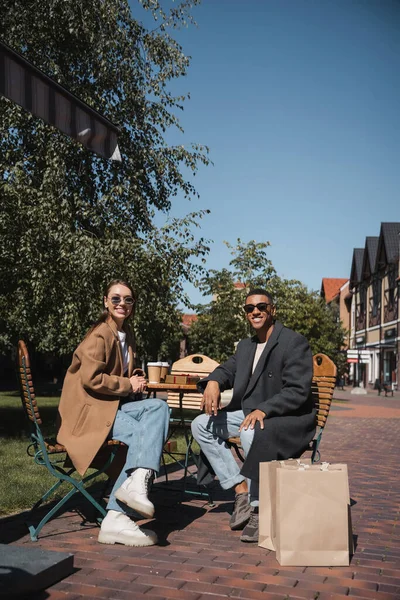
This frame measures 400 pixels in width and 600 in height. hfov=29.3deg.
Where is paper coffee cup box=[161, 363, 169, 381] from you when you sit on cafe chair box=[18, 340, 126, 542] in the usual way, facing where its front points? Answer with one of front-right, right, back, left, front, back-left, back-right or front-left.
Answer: front-left

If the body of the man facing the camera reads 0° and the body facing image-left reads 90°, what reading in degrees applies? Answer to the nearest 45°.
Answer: approximately 45°

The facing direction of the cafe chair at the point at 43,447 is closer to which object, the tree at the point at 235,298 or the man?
the man

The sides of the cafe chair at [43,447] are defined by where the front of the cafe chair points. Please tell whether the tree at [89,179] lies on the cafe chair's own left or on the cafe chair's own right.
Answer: on the cafe chair's own left

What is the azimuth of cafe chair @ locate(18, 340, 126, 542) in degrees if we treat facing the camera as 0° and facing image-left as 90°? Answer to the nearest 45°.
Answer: approximately 270°

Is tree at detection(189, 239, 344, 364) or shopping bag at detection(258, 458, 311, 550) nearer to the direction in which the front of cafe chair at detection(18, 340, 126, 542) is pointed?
the shopping bag

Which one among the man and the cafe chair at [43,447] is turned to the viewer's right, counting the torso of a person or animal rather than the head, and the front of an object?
the cafe chair

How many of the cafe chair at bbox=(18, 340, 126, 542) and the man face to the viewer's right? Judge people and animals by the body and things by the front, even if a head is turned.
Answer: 1

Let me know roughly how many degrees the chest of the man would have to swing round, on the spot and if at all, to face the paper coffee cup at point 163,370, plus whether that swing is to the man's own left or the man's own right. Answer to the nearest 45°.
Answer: approximately 90° to the man's own right

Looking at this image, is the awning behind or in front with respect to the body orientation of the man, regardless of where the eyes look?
in front
